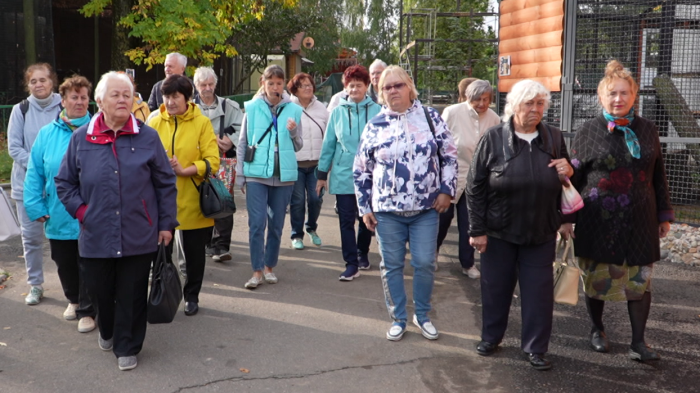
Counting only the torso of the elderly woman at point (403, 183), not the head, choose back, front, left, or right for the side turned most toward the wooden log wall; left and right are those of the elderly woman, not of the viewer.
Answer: back

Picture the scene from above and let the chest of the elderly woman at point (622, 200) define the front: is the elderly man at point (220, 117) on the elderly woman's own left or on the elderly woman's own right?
on the elderly woman's own right

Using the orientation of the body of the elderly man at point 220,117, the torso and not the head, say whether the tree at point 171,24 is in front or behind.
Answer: behind

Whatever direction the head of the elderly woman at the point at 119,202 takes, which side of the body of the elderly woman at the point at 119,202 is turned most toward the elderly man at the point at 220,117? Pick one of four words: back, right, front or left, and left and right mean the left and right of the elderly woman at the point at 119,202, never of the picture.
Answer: back

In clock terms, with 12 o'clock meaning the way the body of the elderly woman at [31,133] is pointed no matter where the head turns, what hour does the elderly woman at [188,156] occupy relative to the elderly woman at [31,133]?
the elderly woman at [188,156] is roughly at 10 o'clock from the elderly woman at [31,133].

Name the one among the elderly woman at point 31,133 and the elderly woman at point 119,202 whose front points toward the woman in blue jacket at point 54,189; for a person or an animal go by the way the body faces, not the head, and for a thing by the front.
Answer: the elderly woman at point 31,133

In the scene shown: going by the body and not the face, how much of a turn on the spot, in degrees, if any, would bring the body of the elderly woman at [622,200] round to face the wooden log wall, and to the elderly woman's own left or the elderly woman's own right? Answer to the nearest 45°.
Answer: approximately 180°

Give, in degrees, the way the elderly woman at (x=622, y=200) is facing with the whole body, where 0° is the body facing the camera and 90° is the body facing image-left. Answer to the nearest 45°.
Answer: approximately 0°

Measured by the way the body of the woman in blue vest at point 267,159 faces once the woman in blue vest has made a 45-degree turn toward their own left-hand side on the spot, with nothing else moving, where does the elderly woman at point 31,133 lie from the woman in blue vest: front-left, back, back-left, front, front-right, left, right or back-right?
back-right

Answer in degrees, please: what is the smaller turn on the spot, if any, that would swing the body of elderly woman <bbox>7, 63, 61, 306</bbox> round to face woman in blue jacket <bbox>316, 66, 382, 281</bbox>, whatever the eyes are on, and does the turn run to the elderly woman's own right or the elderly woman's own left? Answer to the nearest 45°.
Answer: approximately 90° to the elderly woman's own left

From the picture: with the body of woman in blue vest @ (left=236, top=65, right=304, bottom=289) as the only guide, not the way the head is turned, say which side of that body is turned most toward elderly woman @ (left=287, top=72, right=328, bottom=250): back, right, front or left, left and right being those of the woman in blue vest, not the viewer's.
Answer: back
